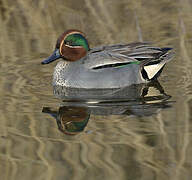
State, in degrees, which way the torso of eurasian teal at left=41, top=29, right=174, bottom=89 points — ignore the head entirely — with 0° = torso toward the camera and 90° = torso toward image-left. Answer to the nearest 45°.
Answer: approximately 90°
